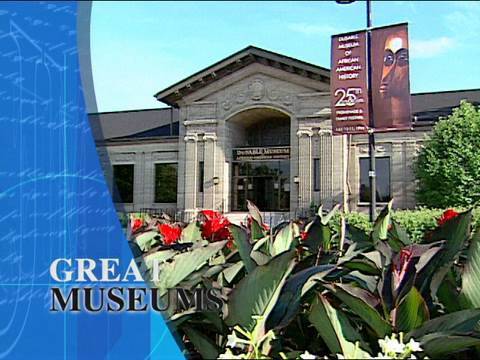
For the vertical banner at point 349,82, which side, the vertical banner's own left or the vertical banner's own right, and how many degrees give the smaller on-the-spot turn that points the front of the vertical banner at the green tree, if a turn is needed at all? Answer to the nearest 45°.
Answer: approximately 180°

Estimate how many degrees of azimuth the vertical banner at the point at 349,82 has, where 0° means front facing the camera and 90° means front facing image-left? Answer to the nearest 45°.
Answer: approximately 0°

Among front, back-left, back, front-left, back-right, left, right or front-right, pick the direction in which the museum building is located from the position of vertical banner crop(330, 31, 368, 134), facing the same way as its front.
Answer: back
